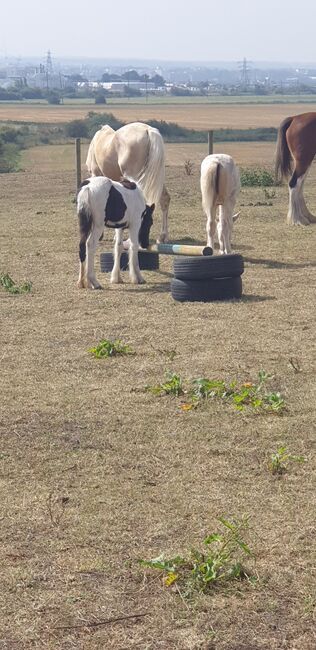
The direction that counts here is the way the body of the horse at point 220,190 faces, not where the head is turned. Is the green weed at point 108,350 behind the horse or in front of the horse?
behind

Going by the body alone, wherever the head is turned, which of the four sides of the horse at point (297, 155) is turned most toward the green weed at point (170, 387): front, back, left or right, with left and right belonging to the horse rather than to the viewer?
right

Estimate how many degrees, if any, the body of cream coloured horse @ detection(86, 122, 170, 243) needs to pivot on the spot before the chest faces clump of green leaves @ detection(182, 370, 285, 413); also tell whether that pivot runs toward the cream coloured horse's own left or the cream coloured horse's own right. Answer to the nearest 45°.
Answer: approximately 135° to the cream coloured horse's own left

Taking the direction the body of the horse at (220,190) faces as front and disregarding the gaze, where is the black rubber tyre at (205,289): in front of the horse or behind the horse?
behind

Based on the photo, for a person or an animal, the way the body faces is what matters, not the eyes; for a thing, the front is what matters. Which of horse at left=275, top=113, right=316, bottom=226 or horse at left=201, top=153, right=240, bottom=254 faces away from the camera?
horse at left=201, top=153, right=240, bottom=254

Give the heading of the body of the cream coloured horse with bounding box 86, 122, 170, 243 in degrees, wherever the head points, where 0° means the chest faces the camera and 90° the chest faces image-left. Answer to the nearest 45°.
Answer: approximately 135°

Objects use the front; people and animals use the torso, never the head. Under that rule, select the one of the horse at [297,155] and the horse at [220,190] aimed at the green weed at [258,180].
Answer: the horse at [220,190]

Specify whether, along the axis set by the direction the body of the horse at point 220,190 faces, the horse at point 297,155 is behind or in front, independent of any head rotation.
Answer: in front

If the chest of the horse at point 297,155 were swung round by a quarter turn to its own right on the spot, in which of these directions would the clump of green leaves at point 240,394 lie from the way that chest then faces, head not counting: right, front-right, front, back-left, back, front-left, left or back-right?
front

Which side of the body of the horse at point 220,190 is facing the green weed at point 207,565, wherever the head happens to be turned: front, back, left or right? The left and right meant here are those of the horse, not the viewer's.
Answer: back

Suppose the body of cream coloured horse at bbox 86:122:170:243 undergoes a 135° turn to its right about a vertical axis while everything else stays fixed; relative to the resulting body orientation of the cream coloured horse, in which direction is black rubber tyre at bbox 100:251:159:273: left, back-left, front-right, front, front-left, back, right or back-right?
right

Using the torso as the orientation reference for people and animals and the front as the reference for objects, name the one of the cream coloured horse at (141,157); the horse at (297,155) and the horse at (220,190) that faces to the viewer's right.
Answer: the horse at (297,155)

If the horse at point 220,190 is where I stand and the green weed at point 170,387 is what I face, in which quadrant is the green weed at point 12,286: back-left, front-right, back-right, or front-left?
front-right

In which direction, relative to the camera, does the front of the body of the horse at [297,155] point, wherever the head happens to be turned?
to the viewer's right

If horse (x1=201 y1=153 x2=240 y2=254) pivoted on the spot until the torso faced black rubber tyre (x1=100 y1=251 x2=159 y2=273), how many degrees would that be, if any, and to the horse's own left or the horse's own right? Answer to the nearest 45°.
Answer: approximately 135° to the horse's own left

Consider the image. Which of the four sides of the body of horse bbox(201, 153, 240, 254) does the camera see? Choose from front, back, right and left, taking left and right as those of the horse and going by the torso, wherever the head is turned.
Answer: back

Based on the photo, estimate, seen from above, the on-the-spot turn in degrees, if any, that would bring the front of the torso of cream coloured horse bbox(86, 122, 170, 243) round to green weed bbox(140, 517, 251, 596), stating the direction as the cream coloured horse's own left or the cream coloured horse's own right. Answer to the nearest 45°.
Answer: approximately 135° to the cream coloured horse's own left
